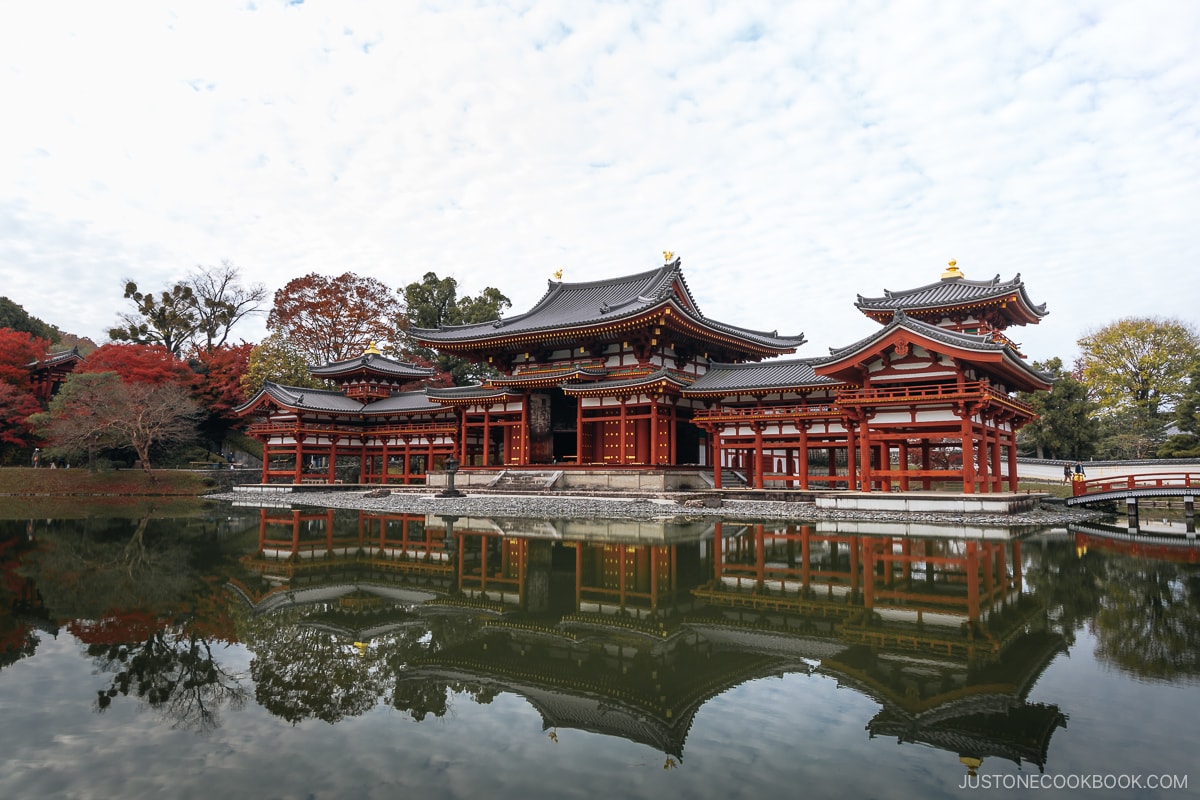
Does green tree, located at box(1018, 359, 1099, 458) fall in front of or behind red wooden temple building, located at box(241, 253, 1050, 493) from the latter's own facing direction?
behind

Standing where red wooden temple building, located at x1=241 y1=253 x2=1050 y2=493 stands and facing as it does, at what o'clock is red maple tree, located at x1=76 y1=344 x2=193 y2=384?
The red maple tree is roughly at 2 o'clock from the red wooden temple building.

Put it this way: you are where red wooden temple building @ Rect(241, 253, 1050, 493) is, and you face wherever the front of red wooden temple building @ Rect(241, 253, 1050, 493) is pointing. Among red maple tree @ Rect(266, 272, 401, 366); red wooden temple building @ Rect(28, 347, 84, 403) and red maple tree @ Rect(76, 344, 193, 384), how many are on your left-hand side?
0

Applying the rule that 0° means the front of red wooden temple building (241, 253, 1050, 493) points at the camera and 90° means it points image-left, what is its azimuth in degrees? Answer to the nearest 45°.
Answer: approximately 45°

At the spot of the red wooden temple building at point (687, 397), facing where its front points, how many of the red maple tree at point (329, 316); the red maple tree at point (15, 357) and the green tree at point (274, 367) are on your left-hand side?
0

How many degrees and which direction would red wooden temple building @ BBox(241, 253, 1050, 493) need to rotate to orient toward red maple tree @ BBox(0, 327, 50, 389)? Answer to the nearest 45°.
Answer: approximately 45° to its right

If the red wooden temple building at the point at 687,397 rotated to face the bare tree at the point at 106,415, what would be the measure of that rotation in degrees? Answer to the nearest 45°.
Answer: approximately 45° to its right

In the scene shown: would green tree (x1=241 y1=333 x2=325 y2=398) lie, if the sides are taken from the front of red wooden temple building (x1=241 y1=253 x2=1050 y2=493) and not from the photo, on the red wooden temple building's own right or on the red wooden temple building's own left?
on the red wooden temple building's own right
